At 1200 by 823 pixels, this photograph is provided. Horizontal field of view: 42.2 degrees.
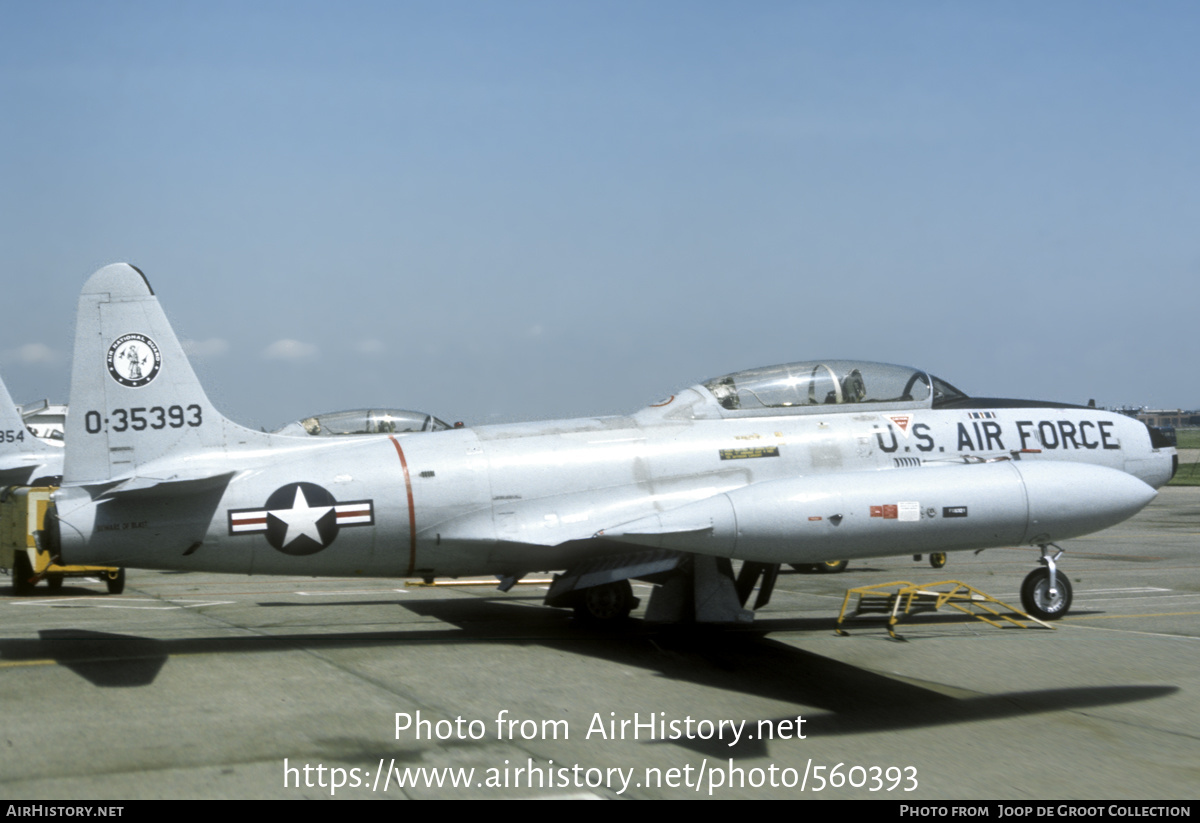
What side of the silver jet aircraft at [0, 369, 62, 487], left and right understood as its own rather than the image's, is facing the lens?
right

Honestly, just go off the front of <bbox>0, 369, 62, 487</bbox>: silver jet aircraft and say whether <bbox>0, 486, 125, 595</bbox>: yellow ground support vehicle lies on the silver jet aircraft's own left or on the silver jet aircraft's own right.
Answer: on the silver jet aircraft's own right

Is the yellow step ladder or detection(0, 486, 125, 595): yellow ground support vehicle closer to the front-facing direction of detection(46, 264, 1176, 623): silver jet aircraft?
the yellow step ladder

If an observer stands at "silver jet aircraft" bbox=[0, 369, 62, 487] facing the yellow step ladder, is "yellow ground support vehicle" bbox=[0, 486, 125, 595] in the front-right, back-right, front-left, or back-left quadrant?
front-right

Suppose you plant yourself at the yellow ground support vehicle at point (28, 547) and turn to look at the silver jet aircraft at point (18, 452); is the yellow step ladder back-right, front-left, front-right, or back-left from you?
back-right

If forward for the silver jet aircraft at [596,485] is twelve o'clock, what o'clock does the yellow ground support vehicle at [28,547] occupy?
The yellow ground support vehicle is roughly at 7 o'clock from the silver jet aircraft.

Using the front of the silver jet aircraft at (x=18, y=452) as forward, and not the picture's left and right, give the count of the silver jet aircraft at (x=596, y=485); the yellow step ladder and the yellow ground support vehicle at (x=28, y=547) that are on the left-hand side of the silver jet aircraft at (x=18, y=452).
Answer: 0

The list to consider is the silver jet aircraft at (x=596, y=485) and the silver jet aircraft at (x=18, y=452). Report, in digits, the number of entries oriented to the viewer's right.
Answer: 2

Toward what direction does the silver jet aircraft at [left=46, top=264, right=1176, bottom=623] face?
to the viewer's right
